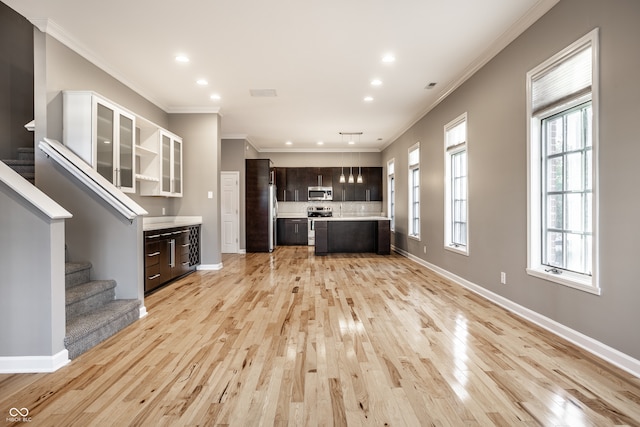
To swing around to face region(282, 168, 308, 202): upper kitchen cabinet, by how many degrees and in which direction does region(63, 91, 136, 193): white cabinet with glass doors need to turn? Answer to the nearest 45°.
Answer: approximately 90° to its left

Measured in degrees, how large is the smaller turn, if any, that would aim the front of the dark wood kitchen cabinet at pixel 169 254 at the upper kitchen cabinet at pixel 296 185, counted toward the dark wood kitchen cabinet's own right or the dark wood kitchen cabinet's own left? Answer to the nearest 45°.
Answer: approximately 90° to the dark wood kitchen cabinet's own left

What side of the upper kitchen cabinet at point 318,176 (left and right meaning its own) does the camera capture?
front

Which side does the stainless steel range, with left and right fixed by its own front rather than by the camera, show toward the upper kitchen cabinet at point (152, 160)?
front

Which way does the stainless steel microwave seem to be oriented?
toward the camera

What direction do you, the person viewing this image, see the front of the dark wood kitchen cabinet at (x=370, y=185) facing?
facing the viewer

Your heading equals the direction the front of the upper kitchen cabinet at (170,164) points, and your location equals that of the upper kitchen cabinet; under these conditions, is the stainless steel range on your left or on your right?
on your left

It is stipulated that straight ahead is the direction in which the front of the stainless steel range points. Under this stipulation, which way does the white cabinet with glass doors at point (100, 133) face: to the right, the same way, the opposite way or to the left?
to the left

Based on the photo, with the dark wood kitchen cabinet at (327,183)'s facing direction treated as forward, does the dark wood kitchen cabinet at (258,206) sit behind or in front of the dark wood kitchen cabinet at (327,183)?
in front

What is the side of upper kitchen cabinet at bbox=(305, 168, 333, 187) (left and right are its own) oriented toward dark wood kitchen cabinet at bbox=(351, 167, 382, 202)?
left

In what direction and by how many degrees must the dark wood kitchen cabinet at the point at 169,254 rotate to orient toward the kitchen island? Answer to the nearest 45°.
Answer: approximately 90° to its left

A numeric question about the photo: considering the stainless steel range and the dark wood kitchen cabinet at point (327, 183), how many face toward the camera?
2

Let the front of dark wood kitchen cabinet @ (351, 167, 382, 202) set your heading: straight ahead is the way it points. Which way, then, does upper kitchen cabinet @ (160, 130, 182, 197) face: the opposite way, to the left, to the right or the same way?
to the left

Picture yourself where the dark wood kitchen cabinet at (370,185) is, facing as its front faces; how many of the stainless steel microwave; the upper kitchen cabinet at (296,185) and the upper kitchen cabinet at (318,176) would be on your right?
3
